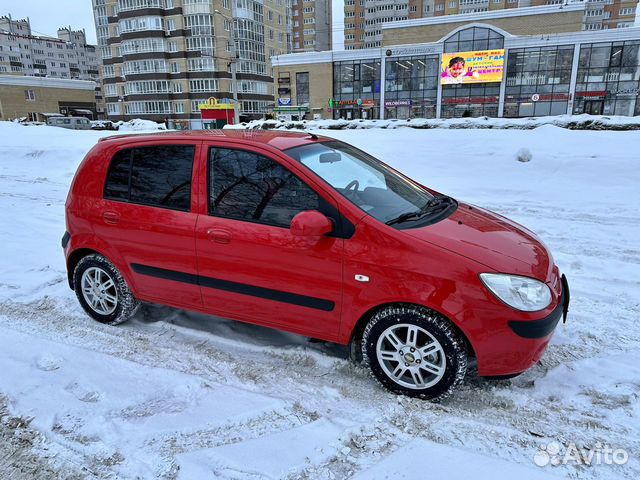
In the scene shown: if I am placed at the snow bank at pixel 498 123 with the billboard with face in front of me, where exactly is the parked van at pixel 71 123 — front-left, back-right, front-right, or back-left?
front-left

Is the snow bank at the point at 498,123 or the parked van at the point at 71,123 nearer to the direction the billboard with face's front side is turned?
the snow bank

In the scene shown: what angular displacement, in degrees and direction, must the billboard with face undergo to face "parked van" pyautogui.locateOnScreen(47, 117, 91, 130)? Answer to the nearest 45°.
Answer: approximately 45° to its right

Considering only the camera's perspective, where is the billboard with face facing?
facing the viewer

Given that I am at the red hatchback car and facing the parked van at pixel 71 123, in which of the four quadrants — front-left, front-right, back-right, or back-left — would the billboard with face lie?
front-right

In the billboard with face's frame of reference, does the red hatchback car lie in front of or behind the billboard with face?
in front

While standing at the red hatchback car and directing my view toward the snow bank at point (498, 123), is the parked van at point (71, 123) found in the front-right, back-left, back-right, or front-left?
front-left

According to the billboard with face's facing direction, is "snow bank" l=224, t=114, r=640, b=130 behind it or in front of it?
in front

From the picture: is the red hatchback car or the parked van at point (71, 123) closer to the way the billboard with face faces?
the red hatchback car
